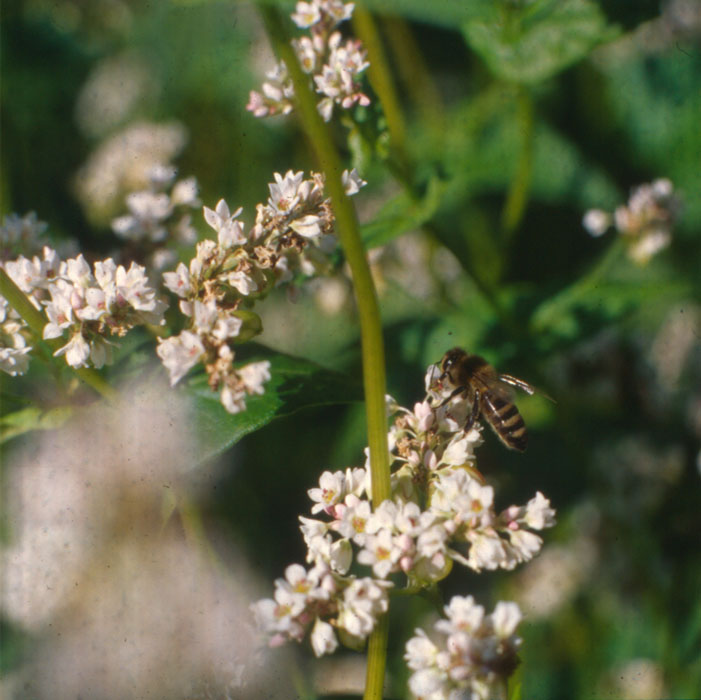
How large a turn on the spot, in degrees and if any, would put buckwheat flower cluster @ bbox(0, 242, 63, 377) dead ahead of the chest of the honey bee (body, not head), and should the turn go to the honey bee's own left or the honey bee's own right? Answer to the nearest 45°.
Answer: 0° — it already faces it

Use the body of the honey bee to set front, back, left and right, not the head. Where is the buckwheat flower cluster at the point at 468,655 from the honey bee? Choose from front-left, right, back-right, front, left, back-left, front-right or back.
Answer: left

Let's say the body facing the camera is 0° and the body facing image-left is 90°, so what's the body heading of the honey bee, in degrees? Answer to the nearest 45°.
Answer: approximately 90°

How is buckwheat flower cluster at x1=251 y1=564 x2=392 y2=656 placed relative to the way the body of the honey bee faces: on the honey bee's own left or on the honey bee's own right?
on the honey bee's own left

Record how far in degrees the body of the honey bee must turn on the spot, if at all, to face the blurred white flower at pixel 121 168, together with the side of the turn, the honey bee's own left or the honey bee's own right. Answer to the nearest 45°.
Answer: approximately 45° to the honey bee's own right

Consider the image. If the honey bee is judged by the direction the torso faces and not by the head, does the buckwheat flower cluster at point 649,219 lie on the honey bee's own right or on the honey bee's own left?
on the honey bee's own right

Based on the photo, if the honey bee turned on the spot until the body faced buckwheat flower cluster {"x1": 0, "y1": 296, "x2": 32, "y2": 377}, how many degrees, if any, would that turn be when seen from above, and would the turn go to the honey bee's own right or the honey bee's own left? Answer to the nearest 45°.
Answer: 0° — it already faces it

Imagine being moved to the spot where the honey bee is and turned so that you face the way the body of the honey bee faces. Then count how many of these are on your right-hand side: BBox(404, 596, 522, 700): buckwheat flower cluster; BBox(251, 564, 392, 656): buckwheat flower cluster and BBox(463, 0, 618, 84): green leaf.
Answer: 1
